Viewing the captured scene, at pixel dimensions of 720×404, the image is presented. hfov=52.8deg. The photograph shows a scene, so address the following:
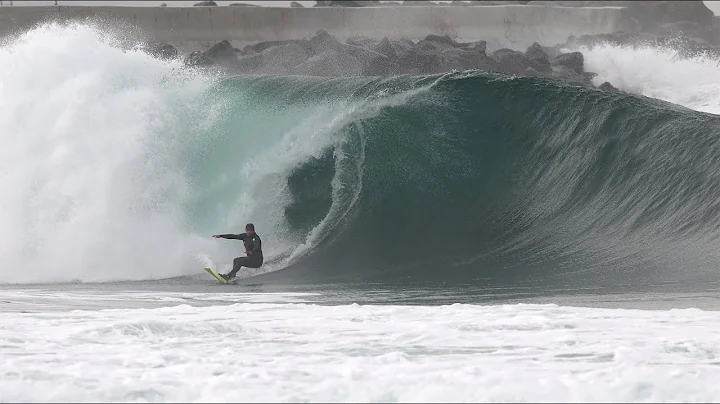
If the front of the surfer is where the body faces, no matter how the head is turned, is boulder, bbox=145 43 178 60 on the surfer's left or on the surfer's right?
on the surfer's right
